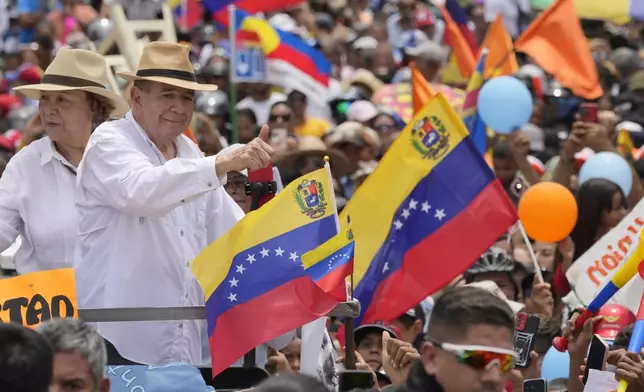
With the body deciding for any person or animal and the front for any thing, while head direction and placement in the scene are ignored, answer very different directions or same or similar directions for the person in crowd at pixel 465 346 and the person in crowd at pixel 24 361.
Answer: very different directions

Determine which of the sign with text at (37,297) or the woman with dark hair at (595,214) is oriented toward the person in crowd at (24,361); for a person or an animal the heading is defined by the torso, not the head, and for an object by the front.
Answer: the sign with text

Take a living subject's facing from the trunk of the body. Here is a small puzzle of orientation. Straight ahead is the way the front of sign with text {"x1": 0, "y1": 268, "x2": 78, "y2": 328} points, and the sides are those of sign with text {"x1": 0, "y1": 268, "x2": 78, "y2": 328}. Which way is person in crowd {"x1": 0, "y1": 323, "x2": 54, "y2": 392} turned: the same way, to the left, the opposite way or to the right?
the opposite way

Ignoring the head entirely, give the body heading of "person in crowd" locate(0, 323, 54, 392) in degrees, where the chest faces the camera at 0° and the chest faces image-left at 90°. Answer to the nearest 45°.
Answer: approximately 180°

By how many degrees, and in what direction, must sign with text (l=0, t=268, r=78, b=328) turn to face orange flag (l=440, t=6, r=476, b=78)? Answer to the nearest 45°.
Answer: approximately 135° to its left

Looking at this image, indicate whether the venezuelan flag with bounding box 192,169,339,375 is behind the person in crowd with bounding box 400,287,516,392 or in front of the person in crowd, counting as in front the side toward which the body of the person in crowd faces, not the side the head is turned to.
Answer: behind
